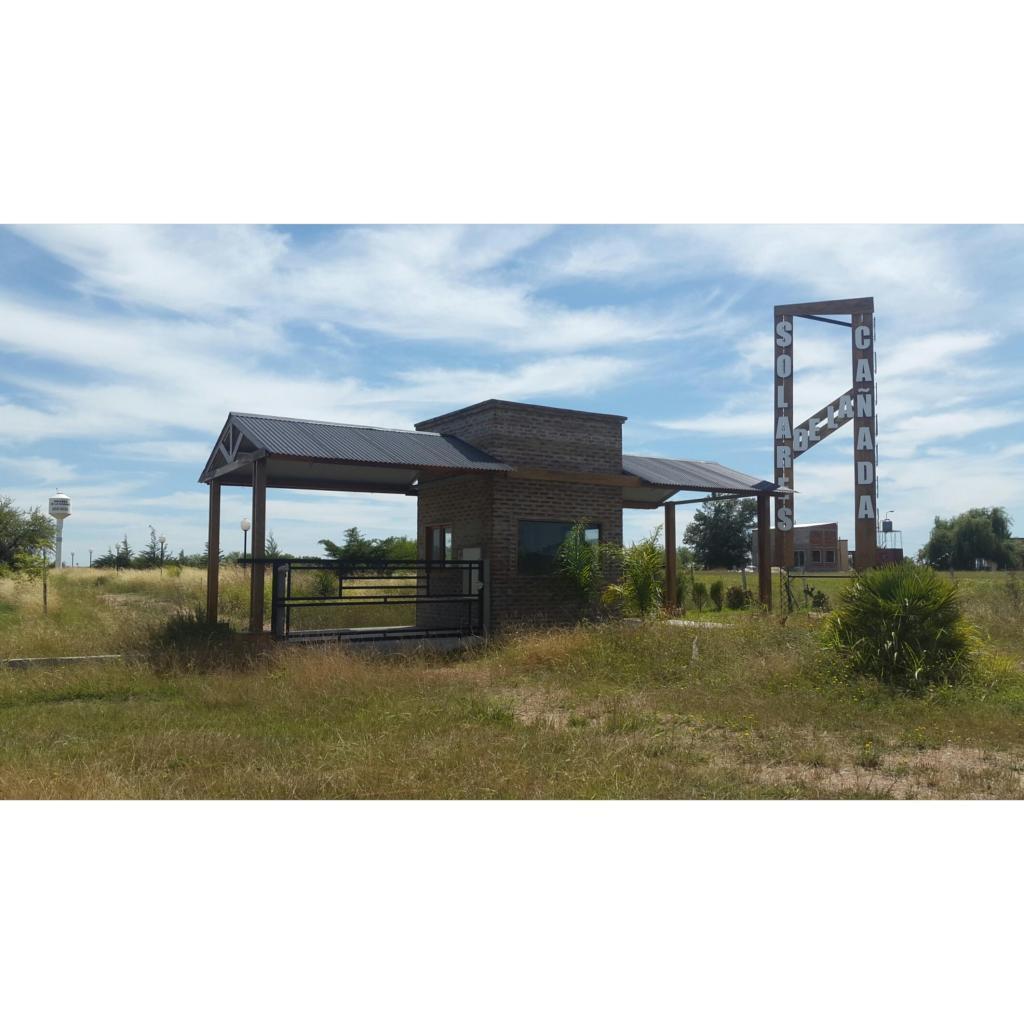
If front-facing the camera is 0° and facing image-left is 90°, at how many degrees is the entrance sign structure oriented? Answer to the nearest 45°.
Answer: approximately 0°

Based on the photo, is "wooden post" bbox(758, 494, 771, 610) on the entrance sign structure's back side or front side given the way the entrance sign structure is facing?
on the front side

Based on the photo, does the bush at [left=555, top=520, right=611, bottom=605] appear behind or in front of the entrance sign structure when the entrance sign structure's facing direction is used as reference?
in front

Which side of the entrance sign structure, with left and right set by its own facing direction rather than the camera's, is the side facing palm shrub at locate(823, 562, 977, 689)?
front

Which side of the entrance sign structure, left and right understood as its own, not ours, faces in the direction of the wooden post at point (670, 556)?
front

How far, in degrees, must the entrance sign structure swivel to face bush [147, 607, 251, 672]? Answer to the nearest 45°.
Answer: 0° — it already faces it

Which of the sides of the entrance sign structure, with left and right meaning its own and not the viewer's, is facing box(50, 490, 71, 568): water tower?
right

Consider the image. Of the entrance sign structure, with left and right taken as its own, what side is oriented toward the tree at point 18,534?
right
